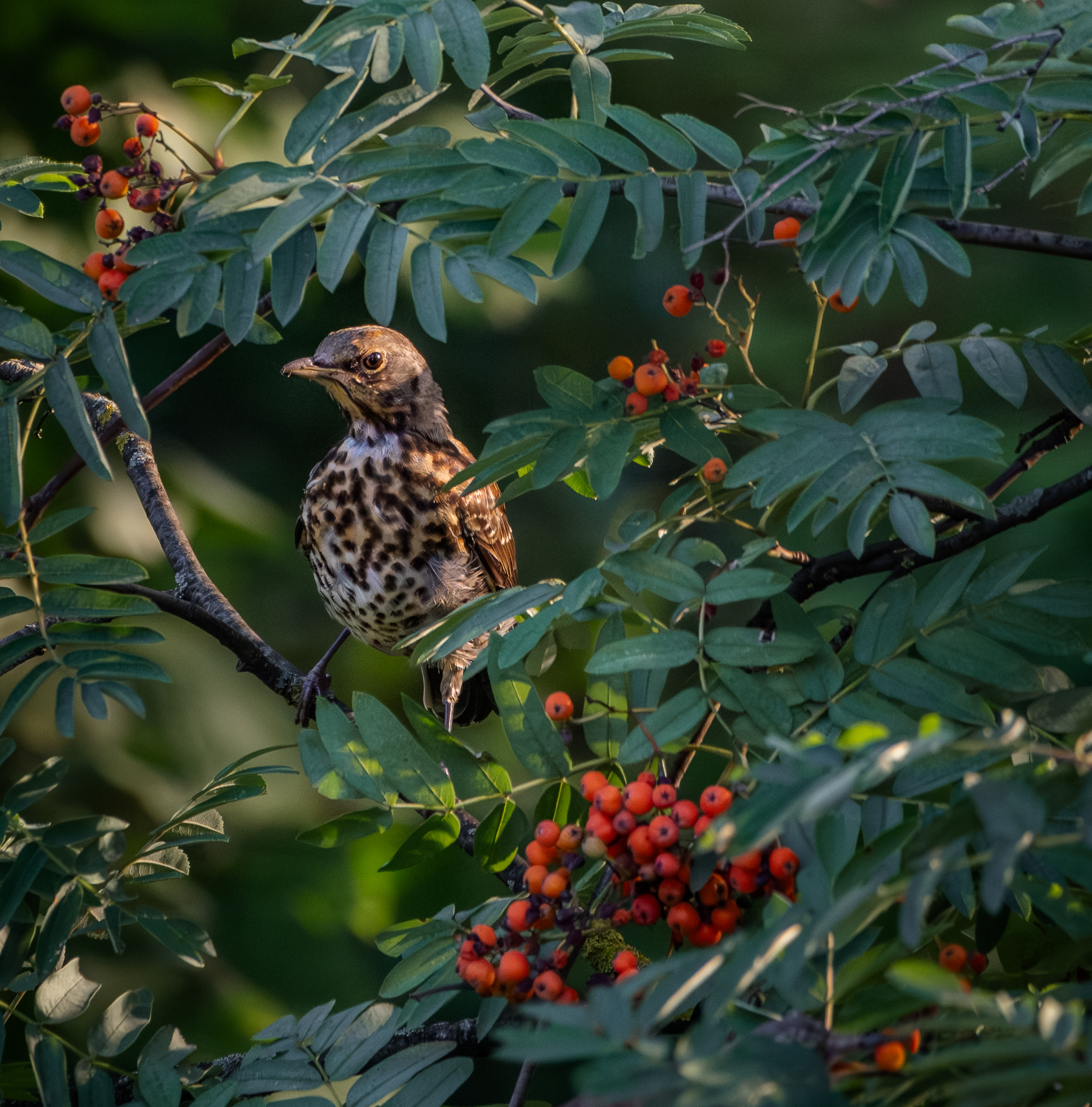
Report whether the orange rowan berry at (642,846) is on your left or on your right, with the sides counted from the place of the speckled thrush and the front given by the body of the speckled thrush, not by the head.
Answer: on your left

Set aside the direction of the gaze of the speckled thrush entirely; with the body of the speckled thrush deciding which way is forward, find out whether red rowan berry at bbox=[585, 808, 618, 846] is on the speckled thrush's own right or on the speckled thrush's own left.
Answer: on the speckled thrush's own left

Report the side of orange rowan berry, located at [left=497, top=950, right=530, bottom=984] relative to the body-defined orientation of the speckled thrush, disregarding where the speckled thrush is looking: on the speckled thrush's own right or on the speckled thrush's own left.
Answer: on the speckled thrush's own left

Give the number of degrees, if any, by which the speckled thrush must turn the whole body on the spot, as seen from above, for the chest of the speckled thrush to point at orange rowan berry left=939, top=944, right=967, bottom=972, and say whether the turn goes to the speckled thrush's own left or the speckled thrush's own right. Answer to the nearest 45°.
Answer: approximately 45° to the speckled thrush's own left

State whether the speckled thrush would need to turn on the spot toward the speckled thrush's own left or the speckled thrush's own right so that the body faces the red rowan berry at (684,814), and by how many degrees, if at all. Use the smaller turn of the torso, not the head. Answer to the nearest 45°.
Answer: approximately 45° to the speckled thrush's own left

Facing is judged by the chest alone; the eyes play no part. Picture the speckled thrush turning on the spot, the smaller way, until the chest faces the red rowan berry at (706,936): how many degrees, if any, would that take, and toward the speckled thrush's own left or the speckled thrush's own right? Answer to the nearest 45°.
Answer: approximately 45° to the speckled thrush's own left

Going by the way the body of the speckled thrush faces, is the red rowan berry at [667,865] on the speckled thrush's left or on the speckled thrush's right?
on the speckled thrush's left

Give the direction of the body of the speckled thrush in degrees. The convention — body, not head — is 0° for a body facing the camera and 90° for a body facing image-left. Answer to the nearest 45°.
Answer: approximately 45°

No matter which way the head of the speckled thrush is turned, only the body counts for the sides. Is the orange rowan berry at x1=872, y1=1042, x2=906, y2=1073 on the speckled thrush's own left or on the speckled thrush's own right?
on the speckled thrush's own left

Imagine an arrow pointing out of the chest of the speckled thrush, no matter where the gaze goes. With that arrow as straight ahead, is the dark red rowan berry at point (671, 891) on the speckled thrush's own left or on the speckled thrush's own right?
on the speckled thrush's own left
